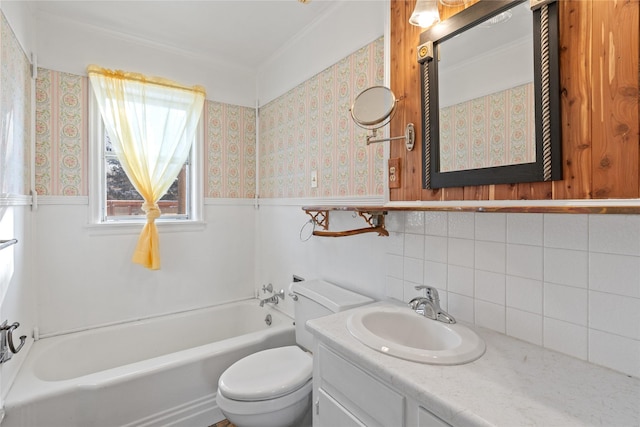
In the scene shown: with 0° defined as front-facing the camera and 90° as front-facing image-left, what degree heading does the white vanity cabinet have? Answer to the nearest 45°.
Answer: approximately 45°

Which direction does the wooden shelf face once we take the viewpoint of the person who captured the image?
facing the viewer and to the left of the viewer

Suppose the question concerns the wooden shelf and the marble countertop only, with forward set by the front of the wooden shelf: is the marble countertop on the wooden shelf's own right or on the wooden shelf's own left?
on the wooden shelf's own left

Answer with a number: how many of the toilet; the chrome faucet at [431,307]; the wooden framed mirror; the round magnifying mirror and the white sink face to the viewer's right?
0

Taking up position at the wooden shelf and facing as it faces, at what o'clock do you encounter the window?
The window is roughly at 2 o'clock from the wooden shelf.

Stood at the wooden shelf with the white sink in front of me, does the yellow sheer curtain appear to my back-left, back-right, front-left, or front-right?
back-right

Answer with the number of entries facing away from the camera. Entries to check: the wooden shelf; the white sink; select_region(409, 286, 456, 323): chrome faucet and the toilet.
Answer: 0
